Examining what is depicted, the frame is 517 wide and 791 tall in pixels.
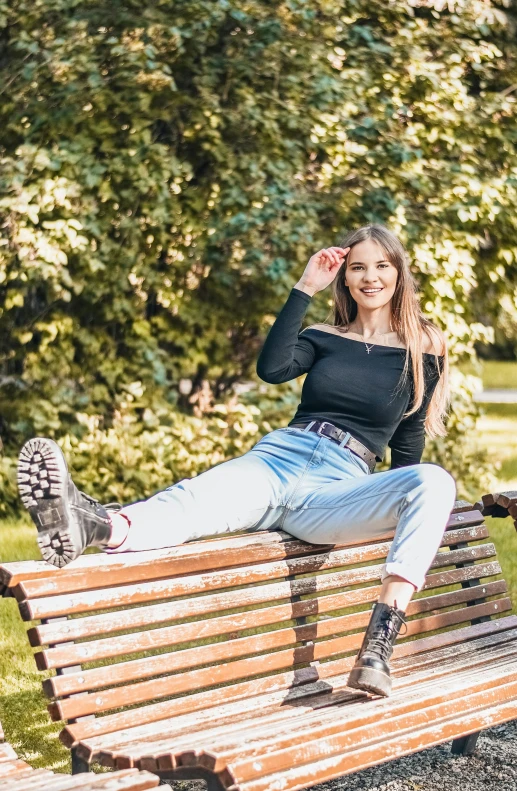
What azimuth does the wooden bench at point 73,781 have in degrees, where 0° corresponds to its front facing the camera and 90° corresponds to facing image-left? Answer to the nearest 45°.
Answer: approximately 315°

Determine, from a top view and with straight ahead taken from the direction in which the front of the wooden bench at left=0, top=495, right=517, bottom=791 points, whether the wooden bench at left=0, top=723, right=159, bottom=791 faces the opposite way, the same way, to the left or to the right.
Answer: the same way

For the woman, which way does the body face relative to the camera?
toward the camera

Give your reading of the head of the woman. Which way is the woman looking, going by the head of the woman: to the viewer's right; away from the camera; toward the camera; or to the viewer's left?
toward the camera

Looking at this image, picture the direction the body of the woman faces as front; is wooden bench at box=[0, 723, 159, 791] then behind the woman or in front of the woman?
in front
